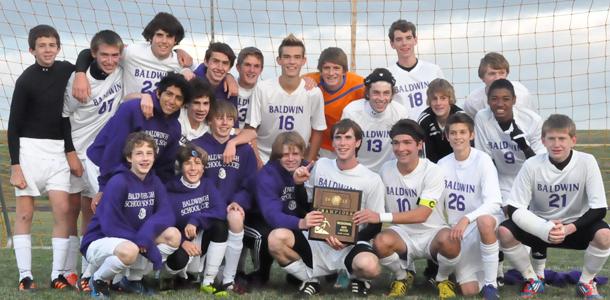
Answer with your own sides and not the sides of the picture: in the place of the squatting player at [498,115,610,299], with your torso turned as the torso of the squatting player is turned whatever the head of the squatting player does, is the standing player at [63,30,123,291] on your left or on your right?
on your right

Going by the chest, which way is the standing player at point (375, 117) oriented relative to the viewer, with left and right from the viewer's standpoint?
facing the viewer

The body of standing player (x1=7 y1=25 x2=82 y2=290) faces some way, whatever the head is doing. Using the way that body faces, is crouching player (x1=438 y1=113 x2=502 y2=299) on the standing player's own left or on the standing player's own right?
on the standing player's own left

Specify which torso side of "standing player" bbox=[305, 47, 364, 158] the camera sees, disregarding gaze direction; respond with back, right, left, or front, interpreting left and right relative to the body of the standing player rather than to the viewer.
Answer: front

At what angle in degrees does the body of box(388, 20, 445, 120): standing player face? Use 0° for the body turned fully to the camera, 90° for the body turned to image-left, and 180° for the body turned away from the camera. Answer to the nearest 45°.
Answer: approximately 0°

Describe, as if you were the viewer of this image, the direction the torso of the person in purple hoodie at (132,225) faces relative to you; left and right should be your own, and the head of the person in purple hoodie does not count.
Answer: facing the viewer and to the right of the viewer

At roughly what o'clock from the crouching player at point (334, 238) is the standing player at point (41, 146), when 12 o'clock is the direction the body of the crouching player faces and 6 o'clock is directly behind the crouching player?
The standing player is roughly at 3 o'clock from the crouching player.

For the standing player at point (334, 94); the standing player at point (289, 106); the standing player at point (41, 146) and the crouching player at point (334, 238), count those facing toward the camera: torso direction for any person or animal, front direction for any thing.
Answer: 4

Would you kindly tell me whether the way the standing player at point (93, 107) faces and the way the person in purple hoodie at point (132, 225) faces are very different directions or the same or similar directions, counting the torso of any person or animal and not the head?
same or similar directions

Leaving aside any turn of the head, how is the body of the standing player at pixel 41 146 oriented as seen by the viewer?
toward the camera

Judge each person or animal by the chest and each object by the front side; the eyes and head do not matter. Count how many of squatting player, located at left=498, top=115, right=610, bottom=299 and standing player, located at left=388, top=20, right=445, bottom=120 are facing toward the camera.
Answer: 2

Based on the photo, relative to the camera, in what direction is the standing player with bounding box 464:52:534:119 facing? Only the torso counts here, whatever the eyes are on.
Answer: toward the camera

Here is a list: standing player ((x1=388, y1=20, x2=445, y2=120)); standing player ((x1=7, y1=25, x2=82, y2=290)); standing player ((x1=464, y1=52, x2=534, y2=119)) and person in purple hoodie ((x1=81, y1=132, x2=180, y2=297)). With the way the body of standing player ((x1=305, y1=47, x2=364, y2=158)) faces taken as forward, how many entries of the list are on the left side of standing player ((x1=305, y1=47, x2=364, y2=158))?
2

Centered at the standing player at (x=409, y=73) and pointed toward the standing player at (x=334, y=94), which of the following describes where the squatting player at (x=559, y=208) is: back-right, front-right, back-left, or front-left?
back-left
